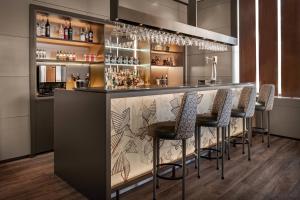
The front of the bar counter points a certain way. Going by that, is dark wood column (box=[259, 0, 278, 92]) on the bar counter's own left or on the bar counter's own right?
on the bar counter's own left

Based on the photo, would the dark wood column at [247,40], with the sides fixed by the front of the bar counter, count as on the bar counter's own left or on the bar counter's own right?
on the bar counter's own left

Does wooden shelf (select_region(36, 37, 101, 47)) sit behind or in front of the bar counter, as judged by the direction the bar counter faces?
behind

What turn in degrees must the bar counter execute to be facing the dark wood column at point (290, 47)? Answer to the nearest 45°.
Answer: approximately 90° to its left

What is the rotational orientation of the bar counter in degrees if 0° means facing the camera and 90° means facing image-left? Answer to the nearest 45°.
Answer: approximately 315°
